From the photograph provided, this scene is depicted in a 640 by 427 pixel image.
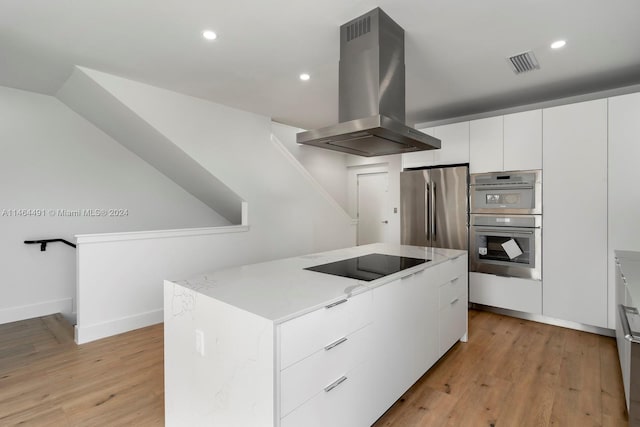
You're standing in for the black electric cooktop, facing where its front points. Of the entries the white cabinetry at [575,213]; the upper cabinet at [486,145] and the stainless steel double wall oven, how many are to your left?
3

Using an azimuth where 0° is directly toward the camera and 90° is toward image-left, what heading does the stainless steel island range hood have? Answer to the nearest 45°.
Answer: approximately 315°

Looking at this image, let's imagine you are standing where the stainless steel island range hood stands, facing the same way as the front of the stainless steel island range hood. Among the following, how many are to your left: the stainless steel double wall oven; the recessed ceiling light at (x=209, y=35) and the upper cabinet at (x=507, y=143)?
2

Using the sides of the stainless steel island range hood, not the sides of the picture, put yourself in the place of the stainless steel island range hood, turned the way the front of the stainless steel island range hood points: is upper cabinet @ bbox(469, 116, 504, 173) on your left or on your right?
on your left

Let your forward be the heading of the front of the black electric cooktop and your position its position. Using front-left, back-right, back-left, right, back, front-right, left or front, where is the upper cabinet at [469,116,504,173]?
left

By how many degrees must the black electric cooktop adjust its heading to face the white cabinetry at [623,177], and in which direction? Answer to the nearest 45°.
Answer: approximately 90° to its left
